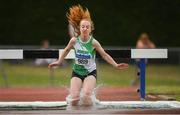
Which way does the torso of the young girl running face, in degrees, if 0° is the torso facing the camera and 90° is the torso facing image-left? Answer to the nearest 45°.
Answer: approximately 0°
